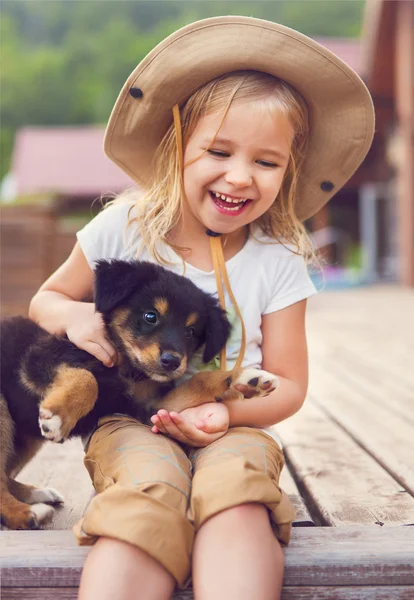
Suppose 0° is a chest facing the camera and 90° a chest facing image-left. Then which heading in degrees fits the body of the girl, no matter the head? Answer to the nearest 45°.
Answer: approximately 0°

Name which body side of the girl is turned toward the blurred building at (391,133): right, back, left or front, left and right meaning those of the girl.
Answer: back

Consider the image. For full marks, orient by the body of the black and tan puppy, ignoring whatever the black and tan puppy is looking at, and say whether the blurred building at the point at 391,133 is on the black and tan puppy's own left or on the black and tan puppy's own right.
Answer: on the black and tan puppy's own left

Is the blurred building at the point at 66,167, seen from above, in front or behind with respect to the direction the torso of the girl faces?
behind

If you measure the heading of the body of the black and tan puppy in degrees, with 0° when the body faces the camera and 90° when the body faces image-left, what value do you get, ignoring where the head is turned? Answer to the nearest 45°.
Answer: approximately 270°

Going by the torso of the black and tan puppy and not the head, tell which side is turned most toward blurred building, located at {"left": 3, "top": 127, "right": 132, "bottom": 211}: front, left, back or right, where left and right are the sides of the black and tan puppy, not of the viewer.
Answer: left

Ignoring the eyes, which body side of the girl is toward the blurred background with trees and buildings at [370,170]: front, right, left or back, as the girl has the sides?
back

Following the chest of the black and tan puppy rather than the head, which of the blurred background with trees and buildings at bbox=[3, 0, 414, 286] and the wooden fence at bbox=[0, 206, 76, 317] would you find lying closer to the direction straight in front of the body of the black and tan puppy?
the blurred background with trees and buildings

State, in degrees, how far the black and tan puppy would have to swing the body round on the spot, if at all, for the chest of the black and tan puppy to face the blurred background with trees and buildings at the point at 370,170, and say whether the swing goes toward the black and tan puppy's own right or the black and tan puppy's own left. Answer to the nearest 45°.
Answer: approximately 90° to the black and tan puppy's own left

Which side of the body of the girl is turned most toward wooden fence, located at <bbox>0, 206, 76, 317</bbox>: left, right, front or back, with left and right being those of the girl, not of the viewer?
back
